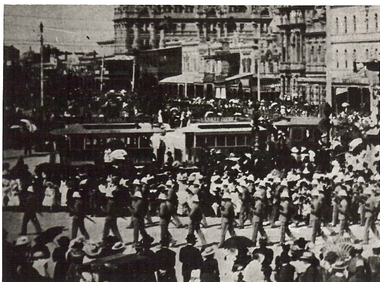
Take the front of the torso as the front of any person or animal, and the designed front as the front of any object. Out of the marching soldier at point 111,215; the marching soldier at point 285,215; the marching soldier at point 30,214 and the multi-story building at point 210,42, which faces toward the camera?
the multi-story building

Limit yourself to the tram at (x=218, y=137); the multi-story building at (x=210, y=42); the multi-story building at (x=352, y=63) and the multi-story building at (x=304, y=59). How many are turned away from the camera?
0

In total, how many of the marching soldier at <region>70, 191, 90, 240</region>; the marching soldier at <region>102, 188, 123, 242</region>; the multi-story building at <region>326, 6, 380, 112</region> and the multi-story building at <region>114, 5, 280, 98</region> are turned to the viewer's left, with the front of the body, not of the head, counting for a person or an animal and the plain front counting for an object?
2

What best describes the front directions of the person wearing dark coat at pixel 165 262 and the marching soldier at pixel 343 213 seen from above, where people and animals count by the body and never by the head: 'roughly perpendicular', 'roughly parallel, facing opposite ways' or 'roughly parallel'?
roughly perpendicular

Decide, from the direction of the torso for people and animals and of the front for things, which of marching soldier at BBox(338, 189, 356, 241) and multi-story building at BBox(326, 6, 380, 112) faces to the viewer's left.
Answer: the marching soldier

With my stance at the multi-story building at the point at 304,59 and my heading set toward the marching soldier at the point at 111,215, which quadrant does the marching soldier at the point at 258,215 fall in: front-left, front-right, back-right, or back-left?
front-left

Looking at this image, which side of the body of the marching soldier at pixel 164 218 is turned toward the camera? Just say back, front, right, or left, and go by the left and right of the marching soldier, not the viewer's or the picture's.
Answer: left

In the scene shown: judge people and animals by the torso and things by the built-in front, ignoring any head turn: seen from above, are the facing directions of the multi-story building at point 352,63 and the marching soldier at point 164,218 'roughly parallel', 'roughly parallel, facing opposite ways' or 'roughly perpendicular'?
roughly perpendicular

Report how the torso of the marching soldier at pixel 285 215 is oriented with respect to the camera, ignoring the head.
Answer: to the viewer's left

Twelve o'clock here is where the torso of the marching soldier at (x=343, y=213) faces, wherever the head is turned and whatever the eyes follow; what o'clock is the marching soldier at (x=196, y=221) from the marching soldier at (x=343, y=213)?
the marching soldier at (x=196, y=221) is roughly at 11 o'clock from the marching soldier at (x=343, y=213).
